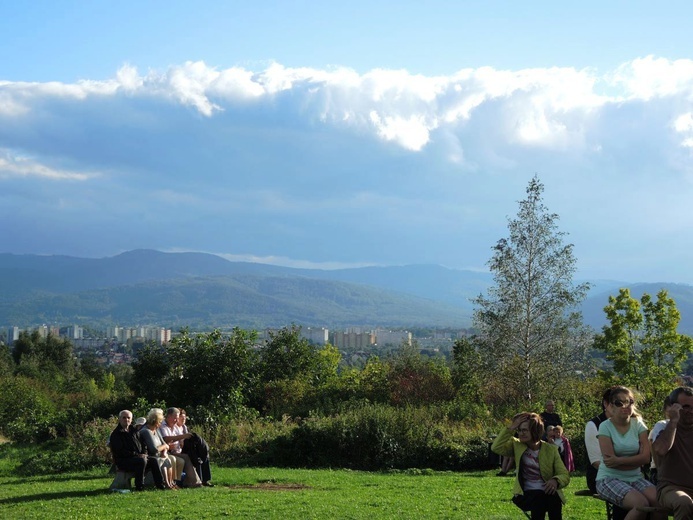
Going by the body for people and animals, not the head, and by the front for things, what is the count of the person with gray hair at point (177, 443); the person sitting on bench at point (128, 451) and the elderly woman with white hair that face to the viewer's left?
0

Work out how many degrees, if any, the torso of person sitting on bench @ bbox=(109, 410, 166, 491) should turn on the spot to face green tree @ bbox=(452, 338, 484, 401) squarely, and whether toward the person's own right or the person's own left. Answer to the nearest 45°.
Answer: approximately 90° to the person's own left

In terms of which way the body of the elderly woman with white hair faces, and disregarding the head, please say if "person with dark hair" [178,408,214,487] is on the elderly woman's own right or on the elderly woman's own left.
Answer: on the elderly woman's own left

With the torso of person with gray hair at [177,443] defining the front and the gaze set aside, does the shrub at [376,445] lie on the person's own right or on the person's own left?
on the person's own left

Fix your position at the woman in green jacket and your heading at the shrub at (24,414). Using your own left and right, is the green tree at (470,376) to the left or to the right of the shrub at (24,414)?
right

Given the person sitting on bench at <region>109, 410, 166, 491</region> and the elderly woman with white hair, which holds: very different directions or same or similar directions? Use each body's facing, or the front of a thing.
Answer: same or similar directions

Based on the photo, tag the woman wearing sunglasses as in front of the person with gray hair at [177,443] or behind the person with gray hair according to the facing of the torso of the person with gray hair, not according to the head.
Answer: in front

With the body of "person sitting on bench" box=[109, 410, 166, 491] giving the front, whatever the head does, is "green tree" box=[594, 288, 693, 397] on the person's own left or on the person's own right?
on the person's own left

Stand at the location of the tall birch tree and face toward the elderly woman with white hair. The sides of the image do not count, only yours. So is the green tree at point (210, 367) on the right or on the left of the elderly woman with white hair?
right

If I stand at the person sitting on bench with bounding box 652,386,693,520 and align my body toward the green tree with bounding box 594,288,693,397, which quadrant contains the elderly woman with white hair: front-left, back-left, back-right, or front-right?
front-left

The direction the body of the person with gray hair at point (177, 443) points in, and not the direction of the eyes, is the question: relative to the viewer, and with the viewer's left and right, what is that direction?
facing the viewer and to the right of the viewer

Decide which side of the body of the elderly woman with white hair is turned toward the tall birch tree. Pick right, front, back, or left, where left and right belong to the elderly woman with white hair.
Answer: left

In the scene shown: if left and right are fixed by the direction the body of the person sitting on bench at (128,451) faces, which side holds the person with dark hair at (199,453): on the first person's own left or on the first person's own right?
on the first person's own left

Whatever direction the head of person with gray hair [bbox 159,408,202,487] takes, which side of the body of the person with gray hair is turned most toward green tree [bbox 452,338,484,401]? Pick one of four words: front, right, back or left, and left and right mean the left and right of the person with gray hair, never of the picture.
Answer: left
